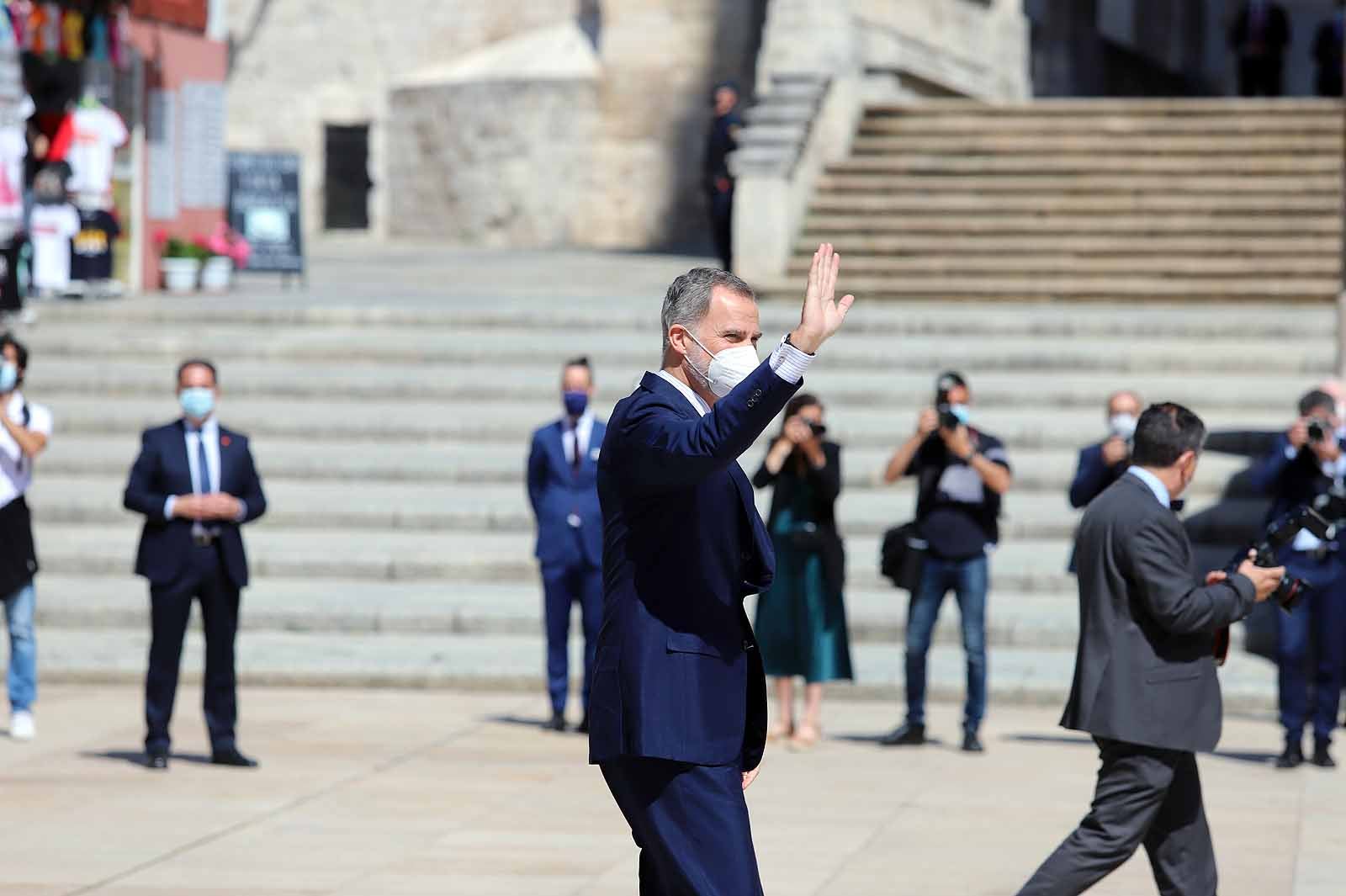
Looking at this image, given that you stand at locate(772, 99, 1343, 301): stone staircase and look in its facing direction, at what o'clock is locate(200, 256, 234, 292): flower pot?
The flower pot is roughly at 3 o'clock from the stone staircase.

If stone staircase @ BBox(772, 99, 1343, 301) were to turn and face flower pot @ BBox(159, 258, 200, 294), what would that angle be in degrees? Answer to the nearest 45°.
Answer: approximately 90° to its right

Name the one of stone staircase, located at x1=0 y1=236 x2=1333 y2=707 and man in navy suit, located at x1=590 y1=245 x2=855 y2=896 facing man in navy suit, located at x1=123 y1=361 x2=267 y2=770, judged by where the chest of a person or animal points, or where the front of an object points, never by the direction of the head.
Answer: the stone staircase

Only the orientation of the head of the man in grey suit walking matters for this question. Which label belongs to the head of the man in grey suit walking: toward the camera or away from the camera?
away from the camera

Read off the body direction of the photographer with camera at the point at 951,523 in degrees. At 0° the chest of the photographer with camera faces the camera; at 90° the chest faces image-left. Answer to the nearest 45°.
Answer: approximately 0°

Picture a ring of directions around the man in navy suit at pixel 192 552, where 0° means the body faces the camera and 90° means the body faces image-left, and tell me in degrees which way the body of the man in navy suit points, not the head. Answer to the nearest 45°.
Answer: approximately 0°

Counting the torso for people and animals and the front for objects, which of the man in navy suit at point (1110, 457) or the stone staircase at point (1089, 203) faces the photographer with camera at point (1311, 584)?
the stone staircase

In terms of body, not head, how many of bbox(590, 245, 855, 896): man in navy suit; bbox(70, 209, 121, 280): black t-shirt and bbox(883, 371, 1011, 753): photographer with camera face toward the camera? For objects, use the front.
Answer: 2

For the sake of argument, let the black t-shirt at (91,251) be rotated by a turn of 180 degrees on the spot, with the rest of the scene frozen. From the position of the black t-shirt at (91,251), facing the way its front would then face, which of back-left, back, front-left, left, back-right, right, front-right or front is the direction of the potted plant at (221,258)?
front-right

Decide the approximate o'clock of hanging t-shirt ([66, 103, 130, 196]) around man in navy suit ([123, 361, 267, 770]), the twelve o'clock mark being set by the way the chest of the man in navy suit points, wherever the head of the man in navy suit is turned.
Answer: The hanging t-shirt is roughly at 6 o'clock from the man in navy suit.

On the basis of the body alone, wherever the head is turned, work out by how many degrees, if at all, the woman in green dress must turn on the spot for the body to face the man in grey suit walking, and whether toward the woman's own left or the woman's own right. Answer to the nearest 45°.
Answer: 0° — they already face them

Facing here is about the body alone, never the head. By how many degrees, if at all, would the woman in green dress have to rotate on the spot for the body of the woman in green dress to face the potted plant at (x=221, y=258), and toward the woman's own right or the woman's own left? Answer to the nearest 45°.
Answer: approximately 135° to the woman's own right
